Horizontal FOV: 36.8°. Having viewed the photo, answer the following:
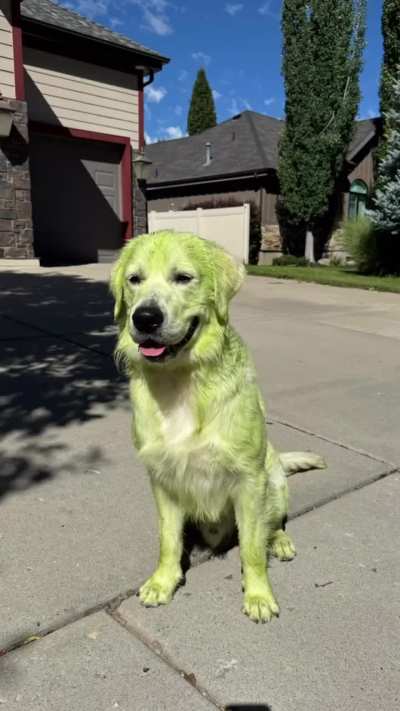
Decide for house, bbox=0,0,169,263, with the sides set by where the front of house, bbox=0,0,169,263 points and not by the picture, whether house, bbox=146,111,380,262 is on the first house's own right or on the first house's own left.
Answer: on the first house's own left

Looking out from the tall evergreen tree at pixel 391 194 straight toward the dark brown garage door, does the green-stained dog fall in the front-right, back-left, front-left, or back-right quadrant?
front-left

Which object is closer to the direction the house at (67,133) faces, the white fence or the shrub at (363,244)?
the shrub

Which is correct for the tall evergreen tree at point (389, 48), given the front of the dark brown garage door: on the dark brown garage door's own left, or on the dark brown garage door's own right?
on the dark brown garage door's own left

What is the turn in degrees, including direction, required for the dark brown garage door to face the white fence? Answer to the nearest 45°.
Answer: approximately 90° to its left

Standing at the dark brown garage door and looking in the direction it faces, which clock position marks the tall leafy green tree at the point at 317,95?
The tall leafy green tree is roughly at 10 o'clock from the dark brown garage door.

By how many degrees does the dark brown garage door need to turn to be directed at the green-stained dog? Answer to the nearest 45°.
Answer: approximately 45° to its right

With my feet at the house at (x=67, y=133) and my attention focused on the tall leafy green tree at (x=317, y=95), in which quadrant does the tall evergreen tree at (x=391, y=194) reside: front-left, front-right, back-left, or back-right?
front-right

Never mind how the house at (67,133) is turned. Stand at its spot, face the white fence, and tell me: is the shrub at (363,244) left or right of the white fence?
right

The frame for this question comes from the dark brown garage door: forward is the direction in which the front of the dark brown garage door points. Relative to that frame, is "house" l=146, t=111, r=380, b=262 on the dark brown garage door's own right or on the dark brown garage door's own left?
on the dark brown garage door's own left

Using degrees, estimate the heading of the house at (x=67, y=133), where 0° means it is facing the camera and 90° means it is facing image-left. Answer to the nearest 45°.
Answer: approximately 315°

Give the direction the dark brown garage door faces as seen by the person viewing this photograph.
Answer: facing the viewer and to the right of the viewer

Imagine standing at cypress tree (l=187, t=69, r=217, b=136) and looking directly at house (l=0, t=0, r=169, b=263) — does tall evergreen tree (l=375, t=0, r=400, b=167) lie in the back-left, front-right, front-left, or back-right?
front-left

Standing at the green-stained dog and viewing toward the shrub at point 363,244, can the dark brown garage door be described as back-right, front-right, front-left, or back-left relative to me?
front-left
